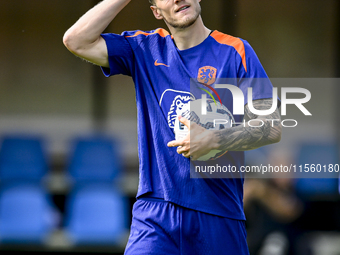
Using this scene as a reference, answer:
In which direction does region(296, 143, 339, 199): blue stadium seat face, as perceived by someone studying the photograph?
facing the viewer

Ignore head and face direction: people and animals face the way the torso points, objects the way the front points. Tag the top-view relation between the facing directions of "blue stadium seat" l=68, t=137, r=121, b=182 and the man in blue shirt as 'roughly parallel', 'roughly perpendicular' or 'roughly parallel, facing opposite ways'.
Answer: roughly parallel

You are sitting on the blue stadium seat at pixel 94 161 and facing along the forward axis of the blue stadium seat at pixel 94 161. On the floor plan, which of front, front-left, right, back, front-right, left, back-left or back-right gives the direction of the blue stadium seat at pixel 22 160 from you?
right

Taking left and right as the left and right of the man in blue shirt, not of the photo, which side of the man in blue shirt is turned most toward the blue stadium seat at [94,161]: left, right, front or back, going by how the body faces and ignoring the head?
back

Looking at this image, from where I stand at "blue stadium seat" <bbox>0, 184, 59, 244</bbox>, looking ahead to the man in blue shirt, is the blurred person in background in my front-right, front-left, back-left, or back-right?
front-left

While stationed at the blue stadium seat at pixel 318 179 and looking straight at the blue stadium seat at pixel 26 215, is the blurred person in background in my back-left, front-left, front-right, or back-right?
front-left

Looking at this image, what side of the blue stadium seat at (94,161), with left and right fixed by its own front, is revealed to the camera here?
front

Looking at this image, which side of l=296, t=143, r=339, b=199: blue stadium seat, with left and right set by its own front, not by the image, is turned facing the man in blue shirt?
front

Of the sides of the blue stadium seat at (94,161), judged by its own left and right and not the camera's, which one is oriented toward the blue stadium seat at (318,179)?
left

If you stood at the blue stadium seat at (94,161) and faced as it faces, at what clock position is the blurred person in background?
The blurred person in background is roughly at 10 o'clock from the blue stadium seat.

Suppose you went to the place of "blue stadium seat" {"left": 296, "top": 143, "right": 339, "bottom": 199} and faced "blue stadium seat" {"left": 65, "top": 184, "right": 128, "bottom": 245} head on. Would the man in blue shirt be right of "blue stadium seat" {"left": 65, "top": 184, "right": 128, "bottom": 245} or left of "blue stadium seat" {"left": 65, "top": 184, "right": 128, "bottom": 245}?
left

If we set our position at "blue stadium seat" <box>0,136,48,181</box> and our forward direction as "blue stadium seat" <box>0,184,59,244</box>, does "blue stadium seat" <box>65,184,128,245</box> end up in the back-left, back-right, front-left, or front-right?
front-left

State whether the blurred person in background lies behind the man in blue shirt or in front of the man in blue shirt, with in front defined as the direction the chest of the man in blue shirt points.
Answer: behind
